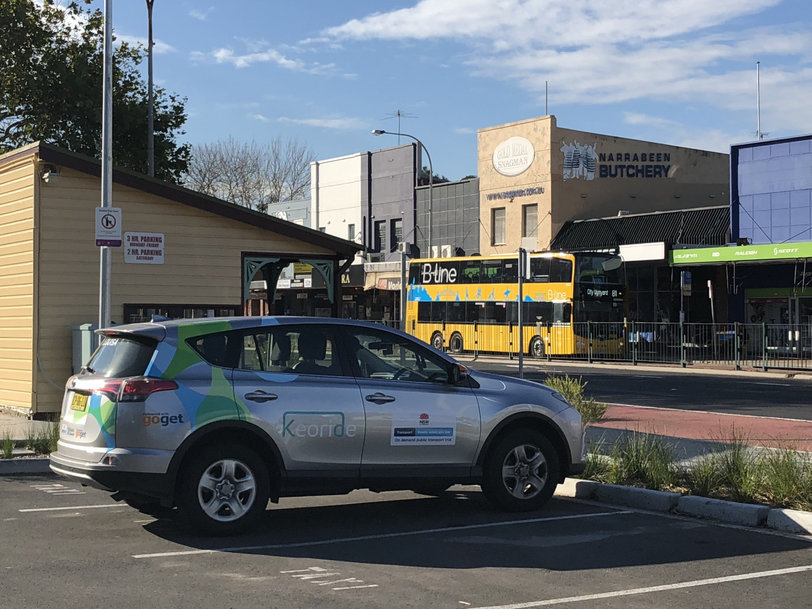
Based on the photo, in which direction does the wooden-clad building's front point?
to the viewer's right

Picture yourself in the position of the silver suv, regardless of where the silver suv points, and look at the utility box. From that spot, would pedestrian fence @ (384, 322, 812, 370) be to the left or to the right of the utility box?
right

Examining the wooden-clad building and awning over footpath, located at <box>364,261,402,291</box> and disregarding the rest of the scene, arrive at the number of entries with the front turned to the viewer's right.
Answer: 1

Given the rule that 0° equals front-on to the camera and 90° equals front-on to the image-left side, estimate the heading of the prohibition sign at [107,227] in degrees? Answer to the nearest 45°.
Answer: approximately 0°

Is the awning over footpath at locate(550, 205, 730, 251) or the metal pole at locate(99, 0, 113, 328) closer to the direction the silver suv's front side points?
the awning over footpath

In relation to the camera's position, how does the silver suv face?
facing away from the viewer and to the right of the viewer
